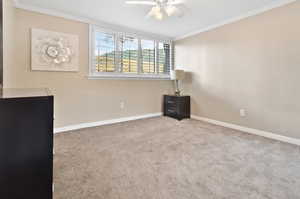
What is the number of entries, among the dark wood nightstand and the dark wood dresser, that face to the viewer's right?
1

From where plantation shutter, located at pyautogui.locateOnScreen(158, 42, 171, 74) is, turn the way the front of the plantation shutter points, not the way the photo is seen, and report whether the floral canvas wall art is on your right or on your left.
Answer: on your right

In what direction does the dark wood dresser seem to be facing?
to the viewer's right

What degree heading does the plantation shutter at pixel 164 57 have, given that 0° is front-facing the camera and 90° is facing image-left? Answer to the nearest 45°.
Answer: approximately 315°
